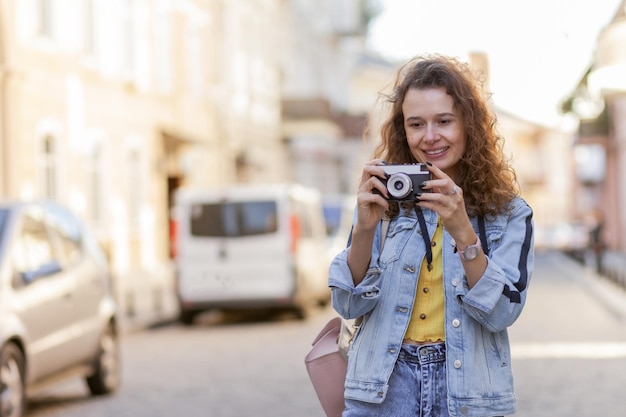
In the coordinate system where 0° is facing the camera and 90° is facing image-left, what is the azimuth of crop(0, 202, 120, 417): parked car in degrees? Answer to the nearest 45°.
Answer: approximately 45°

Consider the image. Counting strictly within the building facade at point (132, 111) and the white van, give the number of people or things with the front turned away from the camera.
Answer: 1

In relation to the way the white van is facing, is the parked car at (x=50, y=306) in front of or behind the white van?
behind

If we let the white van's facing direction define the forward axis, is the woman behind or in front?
behind

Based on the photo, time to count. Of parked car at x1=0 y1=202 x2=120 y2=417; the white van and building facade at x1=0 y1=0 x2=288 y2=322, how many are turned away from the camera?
1

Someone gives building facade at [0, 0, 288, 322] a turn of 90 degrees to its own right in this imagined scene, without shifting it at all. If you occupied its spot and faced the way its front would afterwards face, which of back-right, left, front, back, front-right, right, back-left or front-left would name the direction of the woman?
front-left

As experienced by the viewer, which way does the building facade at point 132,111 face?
facing the viewer and to the right of the viewer

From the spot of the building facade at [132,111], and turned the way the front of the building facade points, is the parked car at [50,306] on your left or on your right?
on your right

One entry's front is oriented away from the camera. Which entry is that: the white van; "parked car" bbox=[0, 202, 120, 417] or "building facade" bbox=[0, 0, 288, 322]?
the white van

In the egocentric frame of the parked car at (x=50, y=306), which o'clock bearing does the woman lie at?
The woman is roughly at 10 o'clock from the parked car.

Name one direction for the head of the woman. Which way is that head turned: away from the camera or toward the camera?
toward the camera

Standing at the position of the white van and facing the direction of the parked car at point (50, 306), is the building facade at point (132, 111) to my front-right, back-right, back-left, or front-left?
back-right

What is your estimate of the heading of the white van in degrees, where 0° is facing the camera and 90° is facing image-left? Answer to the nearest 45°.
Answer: approximately 180°
